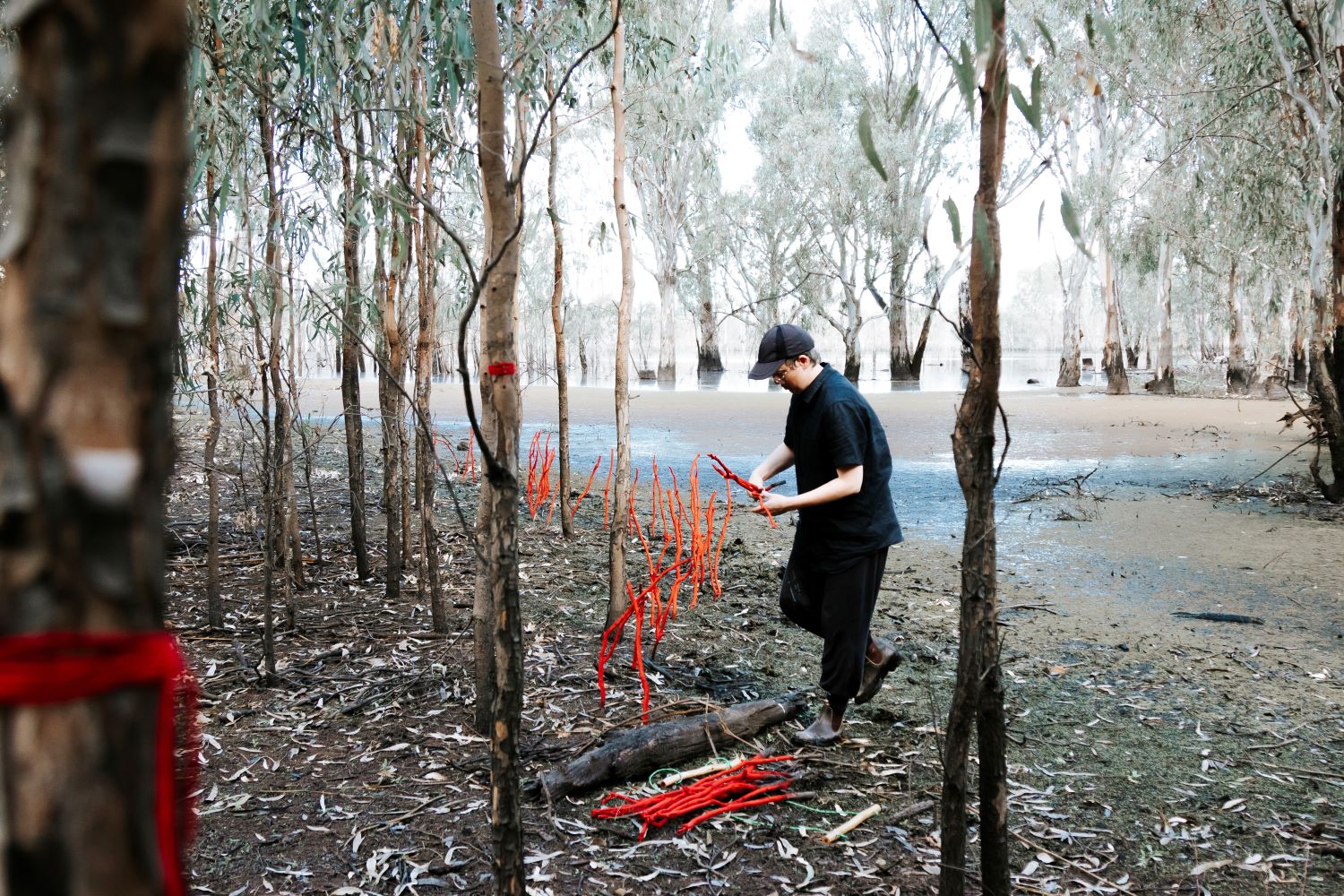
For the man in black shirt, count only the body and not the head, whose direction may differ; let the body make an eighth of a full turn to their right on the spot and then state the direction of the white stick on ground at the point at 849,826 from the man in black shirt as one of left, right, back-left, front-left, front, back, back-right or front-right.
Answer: back-left

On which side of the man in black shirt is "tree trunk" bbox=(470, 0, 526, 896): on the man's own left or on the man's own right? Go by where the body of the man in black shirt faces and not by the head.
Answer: on the man's own left

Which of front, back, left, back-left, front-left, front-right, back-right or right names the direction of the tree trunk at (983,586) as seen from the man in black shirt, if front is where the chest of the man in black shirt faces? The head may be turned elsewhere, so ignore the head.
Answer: left

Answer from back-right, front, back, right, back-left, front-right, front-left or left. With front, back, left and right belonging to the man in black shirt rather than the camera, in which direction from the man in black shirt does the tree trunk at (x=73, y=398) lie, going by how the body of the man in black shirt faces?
left

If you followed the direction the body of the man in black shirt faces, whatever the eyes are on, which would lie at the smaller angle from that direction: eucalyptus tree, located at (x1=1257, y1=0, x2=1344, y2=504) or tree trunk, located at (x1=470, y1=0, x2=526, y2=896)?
the tree trunk

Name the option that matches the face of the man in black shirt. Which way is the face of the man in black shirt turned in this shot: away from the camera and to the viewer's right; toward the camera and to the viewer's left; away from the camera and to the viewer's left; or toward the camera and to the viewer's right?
toward the camera and to the viewer's left

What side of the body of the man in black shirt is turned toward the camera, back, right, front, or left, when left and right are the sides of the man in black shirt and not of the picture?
left
